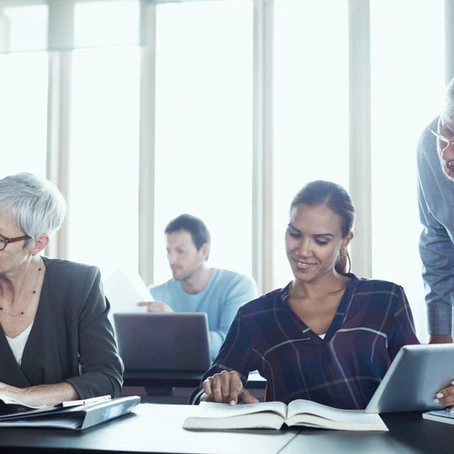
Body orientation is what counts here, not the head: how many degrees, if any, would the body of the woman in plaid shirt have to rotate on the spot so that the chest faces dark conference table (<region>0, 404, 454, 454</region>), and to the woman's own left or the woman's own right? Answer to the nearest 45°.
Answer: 0° — they already face it

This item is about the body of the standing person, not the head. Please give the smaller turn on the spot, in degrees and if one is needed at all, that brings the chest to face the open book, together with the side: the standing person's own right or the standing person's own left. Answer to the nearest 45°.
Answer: approximately 45° to the standing person's own right

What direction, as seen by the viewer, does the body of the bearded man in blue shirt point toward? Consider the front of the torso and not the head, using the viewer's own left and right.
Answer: facing the viewer and to the left of the viewer

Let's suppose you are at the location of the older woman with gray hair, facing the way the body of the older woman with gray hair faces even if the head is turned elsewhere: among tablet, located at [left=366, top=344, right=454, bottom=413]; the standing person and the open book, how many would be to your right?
0

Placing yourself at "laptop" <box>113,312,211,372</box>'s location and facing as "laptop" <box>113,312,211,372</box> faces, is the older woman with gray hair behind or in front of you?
behind

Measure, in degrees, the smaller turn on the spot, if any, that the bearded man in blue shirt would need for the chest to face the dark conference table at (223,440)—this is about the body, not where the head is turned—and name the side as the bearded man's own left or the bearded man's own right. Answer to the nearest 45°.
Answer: approximately 45° to the bearded man's own left

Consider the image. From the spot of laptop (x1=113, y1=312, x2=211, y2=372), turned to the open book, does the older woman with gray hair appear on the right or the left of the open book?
right

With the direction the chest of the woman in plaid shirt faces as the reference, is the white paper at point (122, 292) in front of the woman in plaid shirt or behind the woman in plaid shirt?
behind

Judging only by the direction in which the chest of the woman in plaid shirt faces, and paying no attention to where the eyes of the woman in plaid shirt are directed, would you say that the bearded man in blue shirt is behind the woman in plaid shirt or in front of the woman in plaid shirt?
behind

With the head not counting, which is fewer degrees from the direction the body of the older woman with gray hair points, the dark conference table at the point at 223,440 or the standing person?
the dark conference table

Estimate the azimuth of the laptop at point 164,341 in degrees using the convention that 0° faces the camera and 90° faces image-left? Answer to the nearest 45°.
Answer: approximately 180°

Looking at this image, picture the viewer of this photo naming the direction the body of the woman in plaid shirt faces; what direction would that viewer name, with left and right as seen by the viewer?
facing the viewer

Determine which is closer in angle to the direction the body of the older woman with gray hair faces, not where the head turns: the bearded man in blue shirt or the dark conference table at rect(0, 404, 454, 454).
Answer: the dark conference table

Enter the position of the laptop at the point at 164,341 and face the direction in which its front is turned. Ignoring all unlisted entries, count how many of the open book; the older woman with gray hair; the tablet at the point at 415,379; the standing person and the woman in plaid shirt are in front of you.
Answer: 0

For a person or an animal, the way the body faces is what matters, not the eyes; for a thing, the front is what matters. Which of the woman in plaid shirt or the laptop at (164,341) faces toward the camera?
the woman in plaid shirt

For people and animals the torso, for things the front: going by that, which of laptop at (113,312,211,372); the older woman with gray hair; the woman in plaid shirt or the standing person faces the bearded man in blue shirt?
the laptop

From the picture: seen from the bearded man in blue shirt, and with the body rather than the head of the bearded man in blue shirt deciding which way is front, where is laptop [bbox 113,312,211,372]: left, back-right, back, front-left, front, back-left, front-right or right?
front-left

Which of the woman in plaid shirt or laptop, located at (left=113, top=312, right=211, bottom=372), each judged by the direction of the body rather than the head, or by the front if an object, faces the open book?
the woman in plaid shirt
